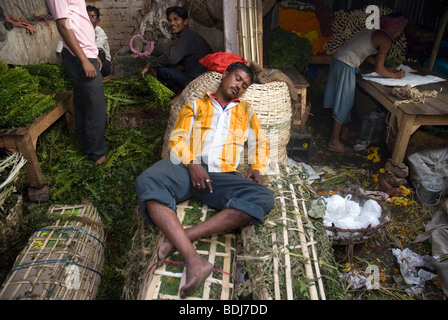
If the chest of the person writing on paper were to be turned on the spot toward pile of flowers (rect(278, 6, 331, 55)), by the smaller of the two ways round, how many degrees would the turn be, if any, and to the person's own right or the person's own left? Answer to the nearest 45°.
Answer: approximately 135° to the person's own left

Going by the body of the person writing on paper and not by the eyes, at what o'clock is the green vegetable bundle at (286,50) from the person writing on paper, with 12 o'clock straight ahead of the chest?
The green vegetable bundle is roughly at 6 o'clock from the person writing on paper.

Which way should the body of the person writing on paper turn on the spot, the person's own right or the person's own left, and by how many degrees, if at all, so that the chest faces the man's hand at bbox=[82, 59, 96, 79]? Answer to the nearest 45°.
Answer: approximately 135° to the person's own right

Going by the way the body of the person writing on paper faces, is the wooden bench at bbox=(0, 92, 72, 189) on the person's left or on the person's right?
on the person's right

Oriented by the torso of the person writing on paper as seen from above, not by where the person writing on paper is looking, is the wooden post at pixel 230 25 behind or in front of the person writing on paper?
behind

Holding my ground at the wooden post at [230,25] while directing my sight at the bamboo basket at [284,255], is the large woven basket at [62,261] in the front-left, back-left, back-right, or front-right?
front-right

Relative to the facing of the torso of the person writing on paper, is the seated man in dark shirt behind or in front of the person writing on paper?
behind

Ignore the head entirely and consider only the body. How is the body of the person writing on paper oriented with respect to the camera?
to the viewer's right

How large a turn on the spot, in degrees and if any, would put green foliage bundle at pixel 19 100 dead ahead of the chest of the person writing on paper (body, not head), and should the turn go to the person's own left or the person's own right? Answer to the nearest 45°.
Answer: approximately 135° to the person's own right

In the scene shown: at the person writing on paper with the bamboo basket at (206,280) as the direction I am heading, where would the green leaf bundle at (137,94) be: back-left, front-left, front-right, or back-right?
front-right
